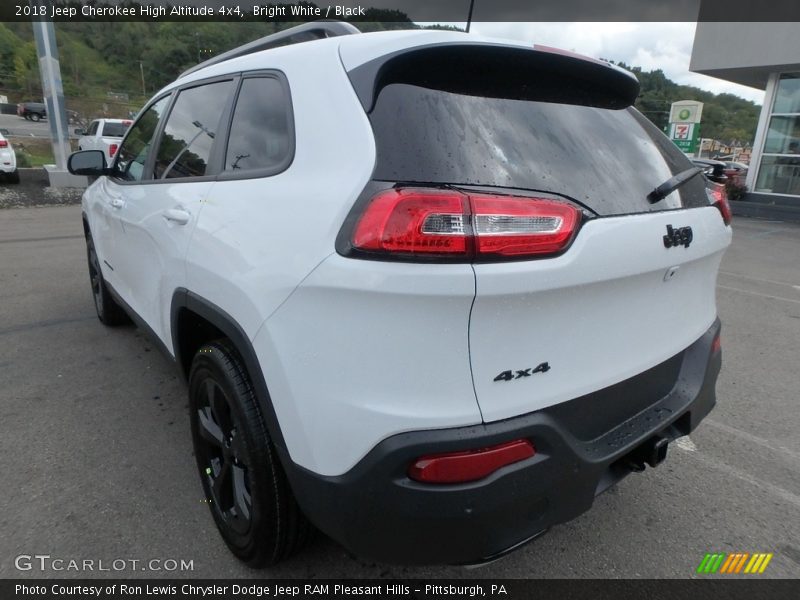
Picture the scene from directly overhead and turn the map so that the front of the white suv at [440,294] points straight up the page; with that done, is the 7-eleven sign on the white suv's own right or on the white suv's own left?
on the white suv's own right

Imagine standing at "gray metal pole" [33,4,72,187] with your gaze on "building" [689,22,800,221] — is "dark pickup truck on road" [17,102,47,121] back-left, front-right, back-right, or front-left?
back-left

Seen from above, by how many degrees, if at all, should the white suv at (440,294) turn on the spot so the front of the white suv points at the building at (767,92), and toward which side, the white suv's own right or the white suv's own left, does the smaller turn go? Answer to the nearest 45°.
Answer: approximately 90° to the white suv's own right

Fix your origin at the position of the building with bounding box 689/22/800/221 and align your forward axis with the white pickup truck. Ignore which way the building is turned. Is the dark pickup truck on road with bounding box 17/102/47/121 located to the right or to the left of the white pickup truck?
right

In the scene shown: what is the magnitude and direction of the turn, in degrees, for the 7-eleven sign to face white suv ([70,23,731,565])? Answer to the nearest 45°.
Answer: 0° — it already faces it

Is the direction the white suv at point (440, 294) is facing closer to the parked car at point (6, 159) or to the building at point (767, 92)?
the parked car

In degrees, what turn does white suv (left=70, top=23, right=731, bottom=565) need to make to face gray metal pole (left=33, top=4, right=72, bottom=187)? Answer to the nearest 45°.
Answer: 0° — it already faces it

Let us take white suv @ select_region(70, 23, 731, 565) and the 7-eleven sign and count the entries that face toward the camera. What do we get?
1

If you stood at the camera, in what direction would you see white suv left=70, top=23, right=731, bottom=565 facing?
facing away from the viewer and to the left of the viewer
